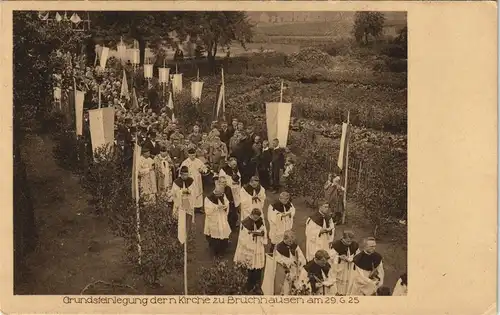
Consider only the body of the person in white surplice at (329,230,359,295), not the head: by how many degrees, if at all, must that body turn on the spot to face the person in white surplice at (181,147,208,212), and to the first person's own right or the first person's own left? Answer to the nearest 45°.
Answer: approximately 135° to the first person's own right

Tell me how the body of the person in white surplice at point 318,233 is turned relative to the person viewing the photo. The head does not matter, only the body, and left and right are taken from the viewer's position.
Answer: facing the viewer and to the right of the viewer

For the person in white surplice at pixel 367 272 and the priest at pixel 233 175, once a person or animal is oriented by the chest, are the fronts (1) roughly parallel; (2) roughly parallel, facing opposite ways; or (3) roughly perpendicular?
roughly parallel

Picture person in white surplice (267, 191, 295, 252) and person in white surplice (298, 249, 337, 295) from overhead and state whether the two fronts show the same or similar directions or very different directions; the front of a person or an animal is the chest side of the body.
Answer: same or similar directions

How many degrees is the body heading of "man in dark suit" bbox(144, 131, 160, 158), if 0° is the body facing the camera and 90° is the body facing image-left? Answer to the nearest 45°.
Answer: approximately 315°

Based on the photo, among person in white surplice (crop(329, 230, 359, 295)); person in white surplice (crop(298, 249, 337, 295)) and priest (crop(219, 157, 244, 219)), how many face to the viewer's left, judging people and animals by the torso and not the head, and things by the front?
0

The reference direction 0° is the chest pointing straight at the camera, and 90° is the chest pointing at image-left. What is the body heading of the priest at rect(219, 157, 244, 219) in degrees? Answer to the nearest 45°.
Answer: approximately 315°

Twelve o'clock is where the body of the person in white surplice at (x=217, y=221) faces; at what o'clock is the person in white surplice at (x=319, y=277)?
the person in white surplice at (x=319, y=277) is roughly at 11 o'clock from the person in white surplice at (x=217, y=221).

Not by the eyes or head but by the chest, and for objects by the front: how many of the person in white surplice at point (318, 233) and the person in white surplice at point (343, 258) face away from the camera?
0

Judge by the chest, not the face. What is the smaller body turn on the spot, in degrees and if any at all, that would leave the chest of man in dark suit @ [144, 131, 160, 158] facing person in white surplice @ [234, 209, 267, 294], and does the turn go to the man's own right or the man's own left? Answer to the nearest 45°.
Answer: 0° — they already face them
